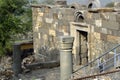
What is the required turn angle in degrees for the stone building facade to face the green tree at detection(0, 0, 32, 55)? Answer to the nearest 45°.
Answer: approximately 45° to its right

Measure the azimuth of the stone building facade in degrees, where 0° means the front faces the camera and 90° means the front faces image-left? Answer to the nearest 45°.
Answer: approximately 45°
